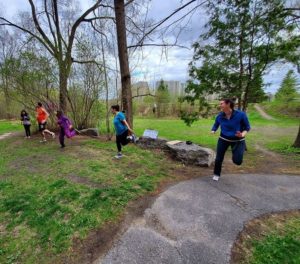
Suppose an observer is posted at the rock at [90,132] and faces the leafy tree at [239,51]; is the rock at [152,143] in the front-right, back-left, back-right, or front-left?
front-right

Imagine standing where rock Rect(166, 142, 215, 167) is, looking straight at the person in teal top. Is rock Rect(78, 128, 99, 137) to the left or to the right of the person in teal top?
right

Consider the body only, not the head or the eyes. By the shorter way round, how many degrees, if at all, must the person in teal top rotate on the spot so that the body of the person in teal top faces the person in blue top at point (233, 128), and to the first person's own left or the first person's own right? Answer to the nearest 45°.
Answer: approximately 135° to the first person's own left

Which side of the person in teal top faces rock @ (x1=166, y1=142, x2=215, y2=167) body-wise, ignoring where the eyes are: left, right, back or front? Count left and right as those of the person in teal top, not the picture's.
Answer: back

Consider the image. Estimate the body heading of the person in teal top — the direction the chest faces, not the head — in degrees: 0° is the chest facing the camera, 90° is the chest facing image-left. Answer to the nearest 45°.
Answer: approximately 90°

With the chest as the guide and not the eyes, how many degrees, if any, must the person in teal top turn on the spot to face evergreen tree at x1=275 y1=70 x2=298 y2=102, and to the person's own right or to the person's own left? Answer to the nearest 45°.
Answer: approximately 135° to the person's own right

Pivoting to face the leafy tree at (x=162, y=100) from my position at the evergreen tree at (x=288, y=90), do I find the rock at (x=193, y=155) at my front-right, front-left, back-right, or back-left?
front-left

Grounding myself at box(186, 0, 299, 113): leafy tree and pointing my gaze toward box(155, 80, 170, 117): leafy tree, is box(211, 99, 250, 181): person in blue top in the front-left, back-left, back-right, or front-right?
back-left

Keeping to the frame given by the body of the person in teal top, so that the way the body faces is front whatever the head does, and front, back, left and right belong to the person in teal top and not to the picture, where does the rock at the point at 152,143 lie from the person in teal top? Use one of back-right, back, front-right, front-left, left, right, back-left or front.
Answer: back-right
